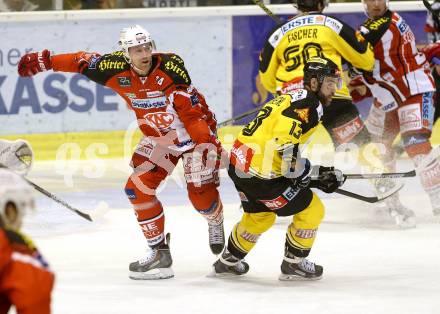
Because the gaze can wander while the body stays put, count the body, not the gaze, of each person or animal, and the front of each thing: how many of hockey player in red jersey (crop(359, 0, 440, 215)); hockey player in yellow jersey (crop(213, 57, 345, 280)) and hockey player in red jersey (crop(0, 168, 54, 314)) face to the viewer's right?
1

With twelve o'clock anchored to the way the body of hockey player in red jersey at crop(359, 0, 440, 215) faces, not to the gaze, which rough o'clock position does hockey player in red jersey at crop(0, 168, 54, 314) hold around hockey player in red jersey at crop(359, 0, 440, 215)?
hockey player in red jersey at crop(0, 168, 54, 314) is roughly at 11 o'clock from hockey player in red jersey at crop(359, 0, 440, 215).

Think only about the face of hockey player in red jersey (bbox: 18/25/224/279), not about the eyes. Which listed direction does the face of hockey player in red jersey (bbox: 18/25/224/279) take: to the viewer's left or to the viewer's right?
to the viewer's right

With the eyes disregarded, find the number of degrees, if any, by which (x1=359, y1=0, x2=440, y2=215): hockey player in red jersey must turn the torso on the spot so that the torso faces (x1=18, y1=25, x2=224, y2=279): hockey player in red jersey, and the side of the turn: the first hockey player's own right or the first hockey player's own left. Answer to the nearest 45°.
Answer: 0° — they already face them
